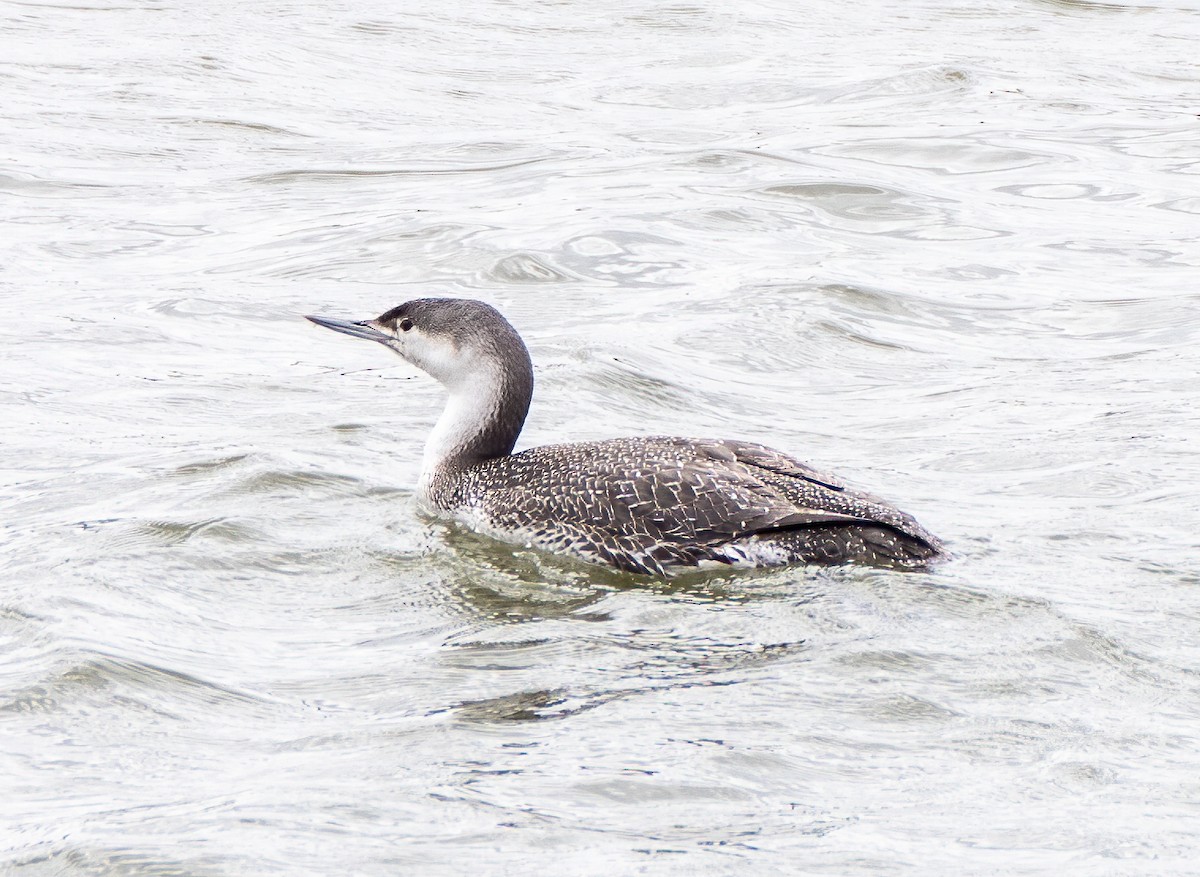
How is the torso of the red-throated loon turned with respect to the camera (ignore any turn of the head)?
to the viewer's left
